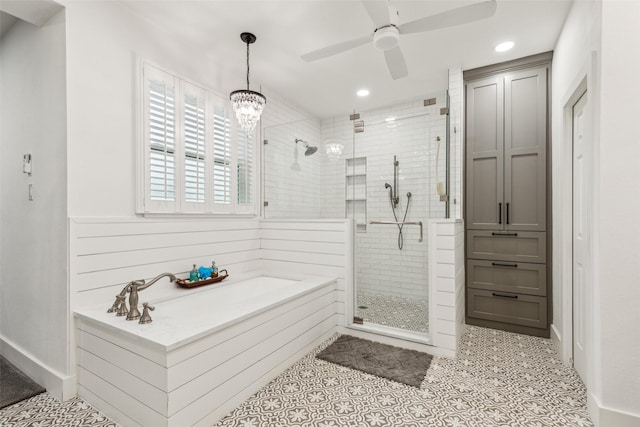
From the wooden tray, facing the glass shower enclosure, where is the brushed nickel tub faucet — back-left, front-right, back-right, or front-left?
back-right

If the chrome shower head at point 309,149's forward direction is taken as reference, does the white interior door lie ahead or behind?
ahead

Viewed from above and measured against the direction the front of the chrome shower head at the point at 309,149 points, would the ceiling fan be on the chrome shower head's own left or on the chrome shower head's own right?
on the chrome shower head's own right

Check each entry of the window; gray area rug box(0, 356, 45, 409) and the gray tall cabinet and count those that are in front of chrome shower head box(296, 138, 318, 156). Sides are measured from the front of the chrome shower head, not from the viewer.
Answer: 1

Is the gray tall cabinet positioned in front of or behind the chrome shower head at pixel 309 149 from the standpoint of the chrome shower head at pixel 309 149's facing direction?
in front

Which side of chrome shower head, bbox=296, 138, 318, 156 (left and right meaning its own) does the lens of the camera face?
right

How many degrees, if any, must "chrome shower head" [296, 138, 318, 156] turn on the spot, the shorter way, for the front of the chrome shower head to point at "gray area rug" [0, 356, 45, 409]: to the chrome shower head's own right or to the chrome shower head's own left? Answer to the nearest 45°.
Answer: approximately 135° to the chrome shower head's own right

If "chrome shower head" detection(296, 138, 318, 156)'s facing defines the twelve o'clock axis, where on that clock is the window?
The window is roughly at 5 o'clock from the chrome shower head.

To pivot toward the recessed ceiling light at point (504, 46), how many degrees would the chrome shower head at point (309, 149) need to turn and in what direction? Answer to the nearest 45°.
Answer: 0° — it already faces it

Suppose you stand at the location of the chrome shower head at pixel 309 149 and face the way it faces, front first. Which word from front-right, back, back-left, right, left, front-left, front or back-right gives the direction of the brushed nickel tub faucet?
back-right
